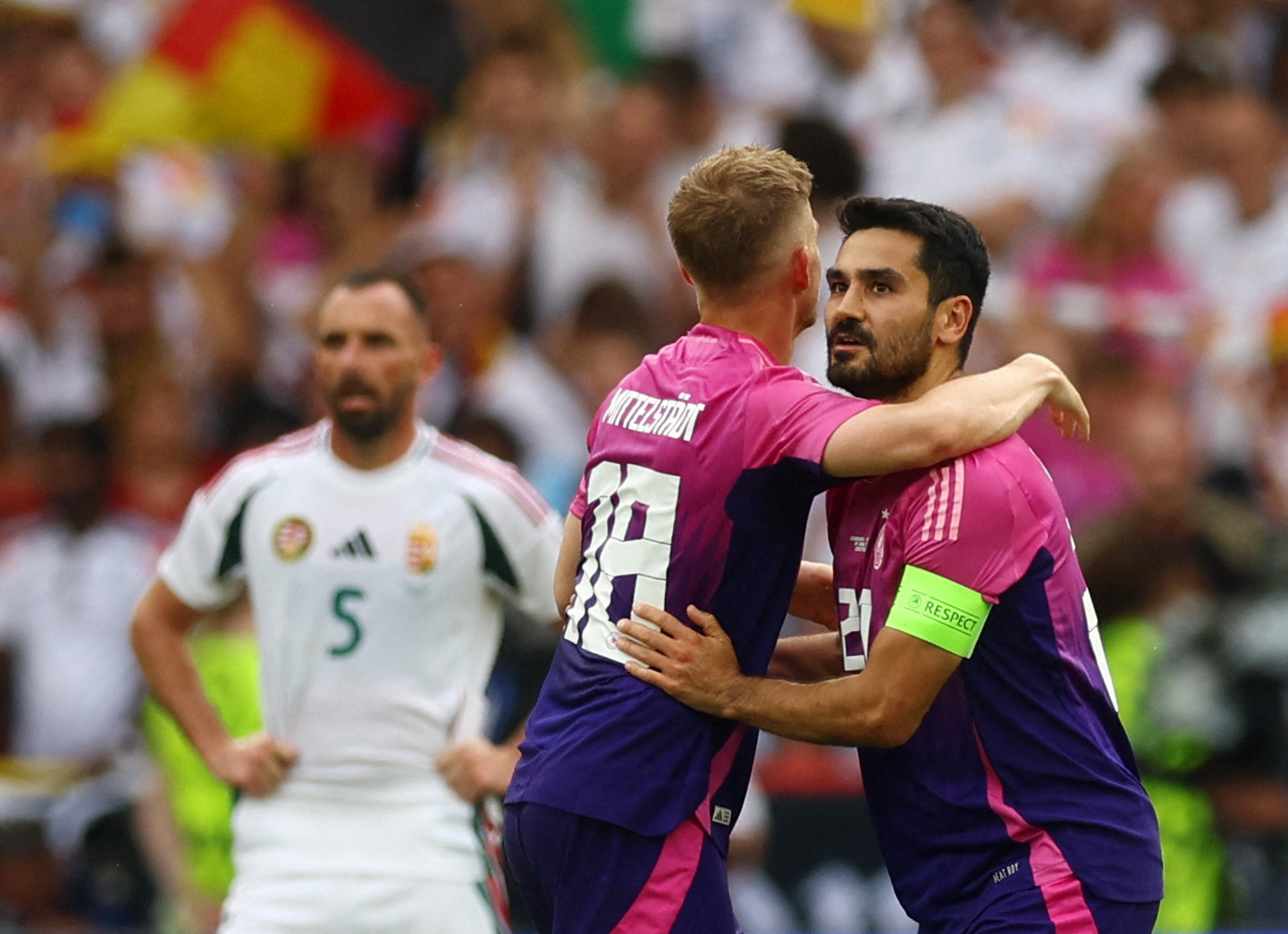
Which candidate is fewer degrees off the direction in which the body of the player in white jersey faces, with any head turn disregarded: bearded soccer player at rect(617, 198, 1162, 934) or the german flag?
the bearded soccer player

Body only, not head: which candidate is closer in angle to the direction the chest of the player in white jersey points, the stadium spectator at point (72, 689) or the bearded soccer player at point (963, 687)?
the bearded soccer player

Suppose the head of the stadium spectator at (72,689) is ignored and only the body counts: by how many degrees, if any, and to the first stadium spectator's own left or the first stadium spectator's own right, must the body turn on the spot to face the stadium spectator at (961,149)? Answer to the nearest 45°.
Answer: approximately 90° to the first stadium spectator's own left

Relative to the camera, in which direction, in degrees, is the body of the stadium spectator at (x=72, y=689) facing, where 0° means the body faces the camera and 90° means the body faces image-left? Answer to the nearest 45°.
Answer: approximately 0°

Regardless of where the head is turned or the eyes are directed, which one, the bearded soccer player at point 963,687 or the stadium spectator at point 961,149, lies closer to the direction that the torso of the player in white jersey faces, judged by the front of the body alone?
the bearded soccer player

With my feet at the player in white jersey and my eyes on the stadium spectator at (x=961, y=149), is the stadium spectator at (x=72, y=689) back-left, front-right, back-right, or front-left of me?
front-left

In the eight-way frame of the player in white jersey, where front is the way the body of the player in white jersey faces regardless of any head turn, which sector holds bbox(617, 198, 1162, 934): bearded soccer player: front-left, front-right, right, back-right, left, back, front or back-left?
front-left

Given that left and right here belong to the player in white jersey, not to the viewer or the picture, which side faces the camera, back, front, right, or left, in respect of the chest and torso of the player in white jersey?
front

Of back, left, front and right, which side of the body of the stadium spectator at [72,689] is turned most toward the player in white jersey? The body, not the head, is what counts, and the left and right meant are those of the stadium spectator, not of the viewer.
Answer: front

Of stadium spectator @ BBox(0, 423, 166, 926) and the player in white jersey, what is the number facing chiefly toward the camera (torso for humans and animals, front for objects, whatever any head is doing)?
2

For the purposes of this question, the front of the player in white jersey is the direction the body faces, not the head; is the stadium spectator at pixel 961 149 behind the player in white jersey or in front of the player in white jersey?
behind

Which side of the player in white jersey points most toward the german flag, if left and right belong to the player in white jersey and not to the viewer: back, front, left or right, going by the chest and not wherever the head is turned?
back
